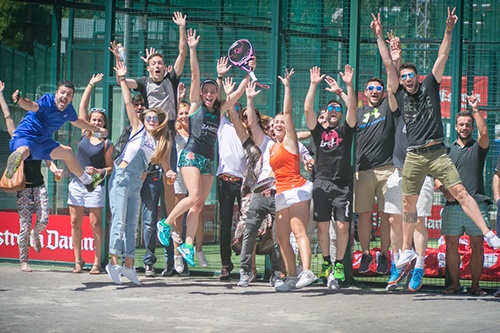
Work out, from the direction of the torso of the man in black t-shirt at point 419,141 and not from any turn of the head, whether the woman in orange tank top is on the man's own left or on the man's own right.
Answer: on the man's own right

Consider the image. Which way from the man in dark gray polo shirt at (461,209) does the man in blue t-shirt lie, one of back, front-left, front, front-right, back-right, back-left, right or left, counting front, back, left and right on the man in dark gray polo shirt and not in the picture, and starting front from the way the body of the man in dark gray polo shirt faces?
right

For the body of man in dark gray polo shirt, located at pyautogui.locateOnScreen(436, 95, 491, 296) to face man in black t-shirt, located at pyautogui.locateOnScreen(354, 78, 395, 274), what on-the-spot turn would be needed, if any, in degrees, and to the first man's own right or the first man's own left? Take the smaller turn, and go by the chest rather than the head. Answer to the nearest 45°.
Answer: approximately 90° to the first man's own right

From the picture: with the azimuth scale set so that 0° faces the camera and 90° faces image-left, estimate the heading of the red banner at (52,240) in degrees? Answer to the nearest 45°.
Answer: approximately 0°

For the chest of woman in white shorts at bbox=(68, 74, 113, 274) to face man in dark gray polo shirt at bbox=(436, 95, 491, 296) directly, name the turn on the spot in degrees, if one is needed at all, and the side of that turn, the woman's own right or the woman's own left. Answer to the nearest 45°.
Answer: approximately 45° to the woman's own left

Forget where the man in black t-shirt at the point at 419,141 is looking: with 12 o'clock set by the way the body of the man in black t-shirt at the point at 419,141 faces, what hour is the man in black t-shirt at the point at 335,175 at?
the man in black t-shirt at the point at 335,175 is roughly at 4 o'clock from the man in black t-shirt at the point at 419,141.
